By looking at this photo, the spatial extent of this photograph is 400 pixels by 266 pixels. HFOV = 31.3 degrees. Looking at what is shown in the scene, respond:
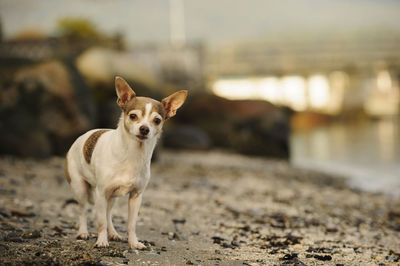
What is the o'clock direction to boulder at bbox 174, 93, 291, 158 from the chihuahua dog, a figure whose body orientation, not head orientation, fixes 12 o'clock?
The boulder is roughly at 8 o'clock from the chihuahua dog.

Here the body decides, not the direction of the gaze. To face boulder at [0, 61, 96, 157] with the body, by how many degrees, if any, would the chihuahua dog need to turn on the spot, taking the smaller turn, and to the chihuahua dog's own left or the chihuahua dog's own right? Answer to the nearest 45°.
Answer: approximately 135° to the chihuahua dog's own left

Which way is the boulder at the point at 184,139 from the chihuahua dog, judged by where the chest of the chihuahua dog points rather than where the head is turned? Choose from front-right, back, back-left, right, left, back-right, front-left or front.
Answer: back-left
